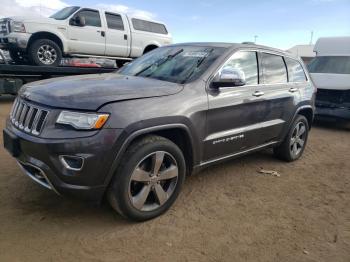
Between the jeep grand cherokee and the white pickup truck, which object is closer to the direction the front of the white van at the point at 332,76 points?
the jeep grand cherokee

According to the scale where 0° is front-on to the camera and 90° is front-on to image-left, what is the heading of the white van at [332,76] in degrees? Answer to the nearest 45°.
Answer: approximately 0°

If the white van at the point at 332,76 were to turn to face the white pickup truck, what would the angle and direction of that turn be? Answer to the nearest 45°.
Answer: approximately 90° to its right

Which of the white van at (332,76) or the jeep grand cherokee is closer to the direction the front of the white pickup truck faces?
the jeep grand cherokee

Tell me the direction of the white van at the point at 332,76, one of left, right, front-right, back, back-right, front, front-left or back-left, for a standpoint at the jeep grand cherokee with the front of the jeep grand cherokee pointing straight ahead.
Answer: back

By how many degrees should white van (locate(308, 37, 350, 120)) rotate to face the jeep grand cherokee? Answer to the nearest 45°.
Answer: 0° — it already faces it
